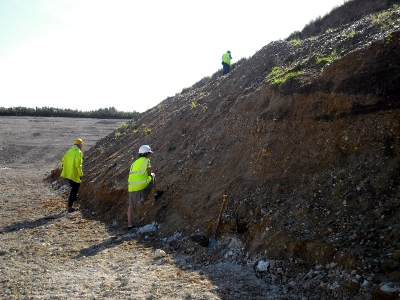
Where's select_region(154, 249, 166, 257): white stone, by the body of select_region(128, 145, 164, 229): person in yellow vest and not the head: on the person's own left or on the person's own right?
on the person's own right

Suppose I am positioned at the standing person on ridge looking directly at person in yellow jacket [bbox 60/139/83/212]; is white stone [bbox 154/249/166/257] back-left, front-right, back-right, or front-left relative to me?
front-left

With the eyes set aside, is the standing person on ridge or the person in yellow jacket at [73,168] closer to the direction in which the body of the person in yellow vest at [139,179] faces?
the standing person on ridge

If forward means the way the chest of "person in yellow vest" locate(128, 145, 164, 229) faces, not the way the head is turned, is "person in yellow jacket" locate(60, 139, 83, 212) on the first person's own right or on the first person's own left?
on the first person's own left

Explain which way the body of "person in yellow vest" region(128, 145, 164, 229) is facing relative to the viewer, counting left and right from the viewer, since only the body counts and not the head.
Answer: facing away from the viewer and to the right of the viewer
